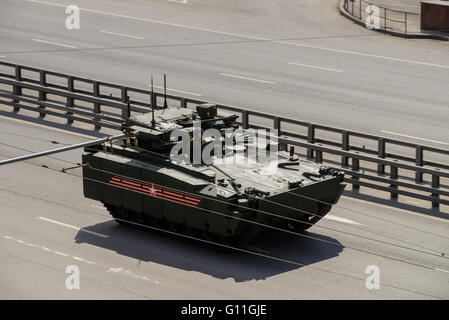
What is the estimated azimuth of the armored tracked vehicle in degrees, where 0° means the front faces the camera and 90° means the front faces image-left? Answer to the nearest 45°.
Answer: approximately 315°
